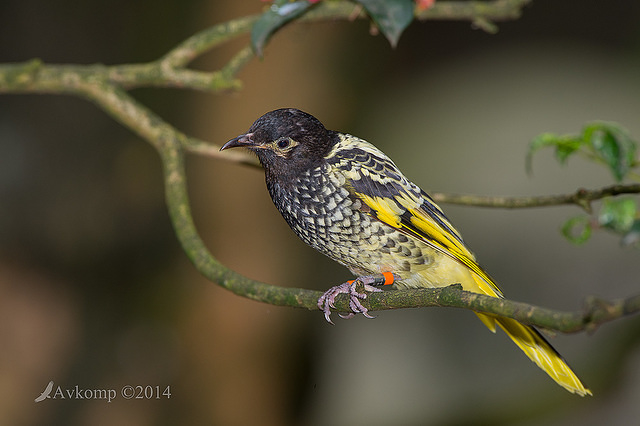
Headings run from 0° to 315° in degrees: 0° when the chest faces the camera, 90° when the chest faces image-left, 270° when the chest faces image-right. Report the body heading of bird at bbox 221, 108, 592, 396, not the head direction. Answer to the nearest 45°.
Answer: approximately 90°

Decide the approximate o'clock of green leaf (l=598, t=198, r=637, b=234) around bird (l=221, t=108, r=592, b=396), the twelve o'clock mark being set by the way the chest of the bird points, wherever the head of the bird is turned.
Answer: The green leaf is roughly at 5 o'clock from the bird.

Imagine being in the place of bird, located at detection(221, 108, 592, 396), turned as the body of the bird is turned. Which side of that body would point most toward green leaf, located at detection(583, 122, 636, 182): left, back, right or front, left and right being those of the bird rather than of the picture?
back
